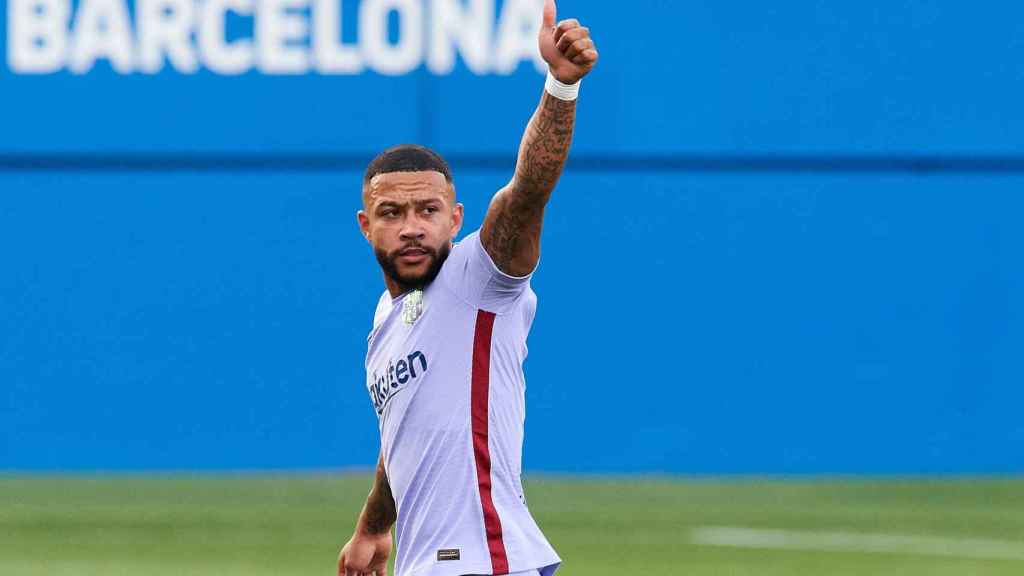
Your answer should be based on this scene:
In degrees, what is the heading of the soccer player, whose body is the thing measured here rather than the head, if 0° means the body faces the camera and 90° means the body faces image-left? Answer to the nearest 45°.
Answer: approximately 45°
